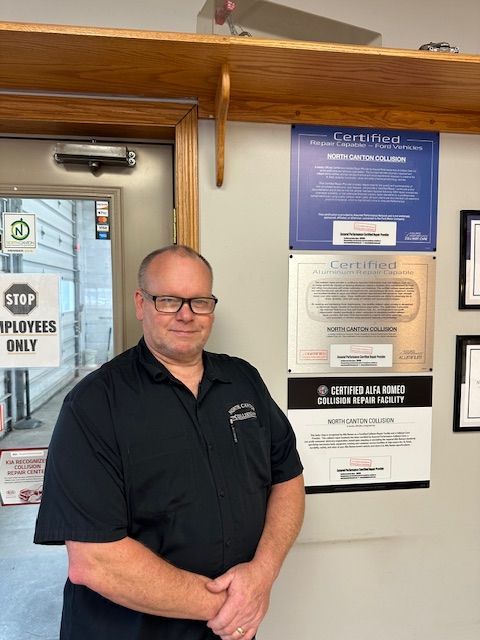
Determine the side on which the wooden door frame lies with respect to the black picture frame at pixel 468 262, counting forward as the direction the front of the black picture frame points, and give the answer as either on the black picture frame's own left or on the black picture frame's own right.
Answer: on the black picture frame's own right

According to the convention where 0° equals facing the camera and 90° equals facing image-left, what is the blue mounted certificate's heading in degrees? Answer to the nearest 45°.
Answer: approximately 0°

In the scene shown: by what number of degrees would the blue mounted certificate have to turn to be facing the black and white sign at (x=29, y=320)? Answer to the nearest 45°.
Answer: approximately 90° to its right

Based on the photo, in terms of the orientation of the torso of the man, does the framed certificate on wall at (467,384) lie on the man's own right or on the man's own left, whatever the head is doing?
on the man's own left

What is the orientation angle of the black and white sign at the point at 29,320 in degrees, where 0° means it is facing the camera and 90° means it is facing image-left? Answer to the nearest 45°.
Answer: approximately 0°

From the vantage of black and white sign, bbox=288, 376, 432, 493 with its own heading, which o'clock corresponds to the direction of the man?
The man is roughly at 1 o'clock from the black and white sign.

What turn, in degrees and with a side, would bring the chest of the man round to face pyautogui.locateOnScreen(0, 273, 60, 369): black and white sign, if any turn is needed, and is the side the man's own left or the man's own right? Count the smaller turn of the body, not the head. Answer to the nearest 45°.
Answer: approximately 180°
